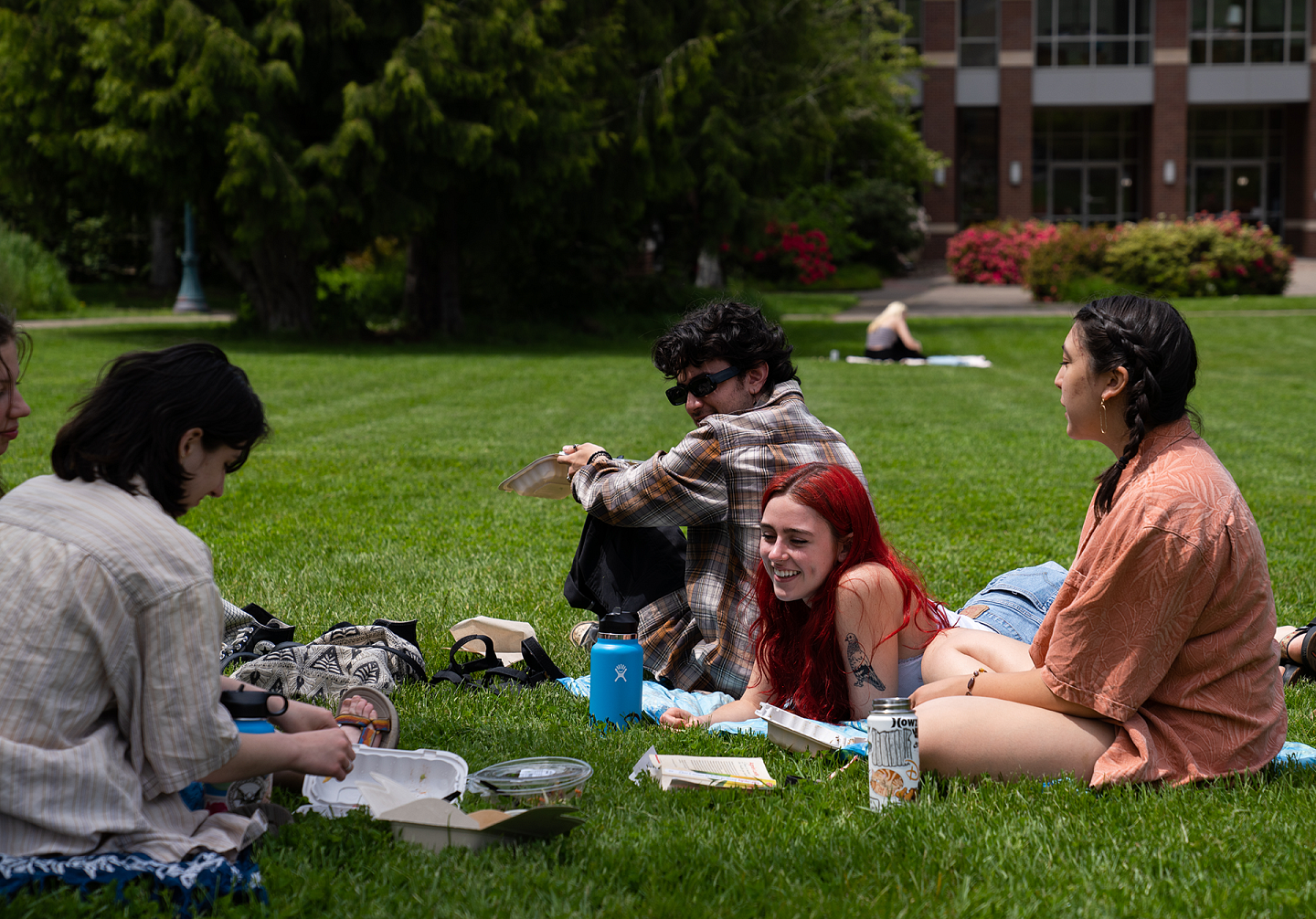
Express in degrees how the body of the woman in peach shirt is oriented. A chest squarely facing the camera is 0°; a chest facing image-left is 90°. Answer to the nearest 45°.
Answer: approximately 90°

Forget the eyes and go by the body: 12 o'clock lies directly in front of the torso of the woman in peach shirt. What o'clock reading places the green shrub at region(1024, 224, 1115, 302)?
The green shrub is roughly at 3 o'clock from the woman in peach shirt.

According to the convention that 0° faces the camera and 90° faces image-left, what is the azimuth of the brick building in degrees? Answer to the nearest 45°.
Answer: approximately 0°

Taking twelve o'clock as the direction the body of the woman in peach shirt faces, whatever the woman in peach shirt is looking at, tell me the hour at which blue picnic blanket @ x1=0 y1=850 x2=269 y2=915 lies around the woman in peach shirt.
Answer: The blue picnic blanket is roughly at 11 o'clock from the woman in peach shirt.

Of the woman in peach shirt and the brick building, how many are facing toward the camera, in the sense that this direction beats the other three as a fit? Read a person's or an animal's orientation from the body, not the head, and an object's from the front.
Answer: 1

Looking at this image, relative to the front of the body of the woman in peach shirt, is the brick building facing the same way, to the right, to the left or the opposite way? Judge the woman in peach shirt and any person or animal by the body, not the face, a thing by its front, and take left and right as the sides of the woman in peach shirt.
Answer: to the left

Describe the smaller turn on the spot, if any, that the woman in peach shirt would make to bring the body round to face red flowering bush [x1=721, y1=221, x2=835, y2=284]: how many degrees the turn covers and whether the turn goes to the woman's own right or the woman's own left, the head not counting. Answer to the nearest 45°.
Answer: approximately 90° to the woman's own right

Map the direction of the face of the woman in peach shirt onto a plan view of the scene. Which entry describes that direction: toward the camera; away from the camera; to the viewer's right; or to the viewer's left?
to the viewer's left

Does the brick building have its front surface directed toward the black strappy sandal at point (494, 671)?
yes
